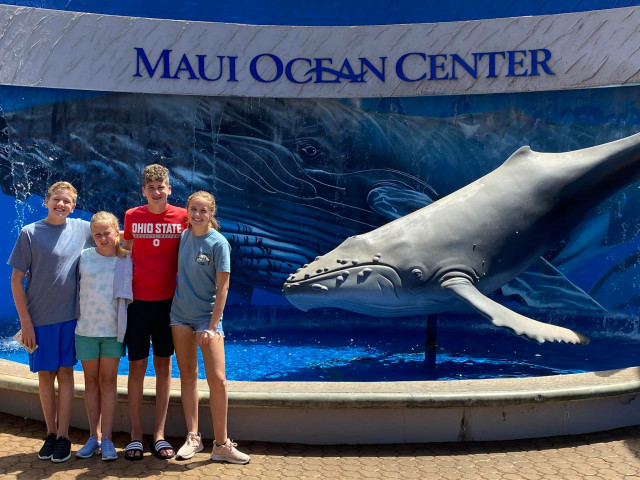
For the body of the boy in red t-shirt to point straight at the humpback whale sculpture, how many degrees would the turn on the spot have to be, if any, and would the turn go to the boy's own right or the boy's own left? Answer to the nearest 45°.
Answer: approximately 135° to the boy's own left

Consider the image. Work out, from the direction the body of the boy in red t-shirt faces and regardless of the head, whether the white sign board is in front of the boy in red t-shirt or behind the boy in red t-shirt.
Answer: behind

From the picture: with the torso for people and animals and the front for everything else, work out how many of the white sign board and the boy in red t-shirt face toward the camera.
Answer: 2

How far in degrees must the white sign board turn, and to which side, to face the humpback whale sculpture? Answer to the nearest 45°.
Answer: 0° — it already faces it

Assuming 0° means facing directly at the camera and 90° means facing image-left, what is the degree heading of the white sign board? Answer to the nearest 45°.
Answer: approximately 0°

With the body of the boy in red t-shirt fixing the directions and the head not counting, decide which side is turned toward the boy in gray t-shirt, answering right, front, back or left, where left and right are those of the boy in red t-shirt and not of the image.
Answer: right

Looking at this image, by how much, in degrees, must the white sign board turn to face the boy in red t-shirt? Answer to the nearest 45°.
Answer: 0° — it already faces them
